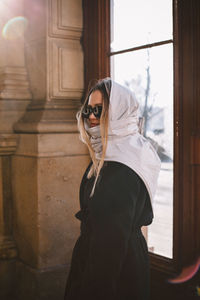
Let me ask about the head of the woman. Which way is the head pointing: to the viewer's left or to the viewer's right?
to the viewer's left

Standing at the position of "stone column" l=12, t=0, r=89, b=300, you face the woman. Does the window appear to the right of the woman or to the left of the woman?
left

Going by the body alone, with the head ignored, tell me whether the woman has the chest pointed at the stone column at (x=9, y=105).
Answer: no

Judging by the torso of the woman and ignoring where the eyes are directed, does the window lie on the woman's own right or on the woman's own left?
on the woman's own right

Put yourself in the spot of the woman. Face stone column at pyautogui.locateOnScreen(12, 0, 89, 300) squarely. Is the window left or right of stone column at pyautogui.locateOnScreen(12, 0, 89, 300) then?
right
